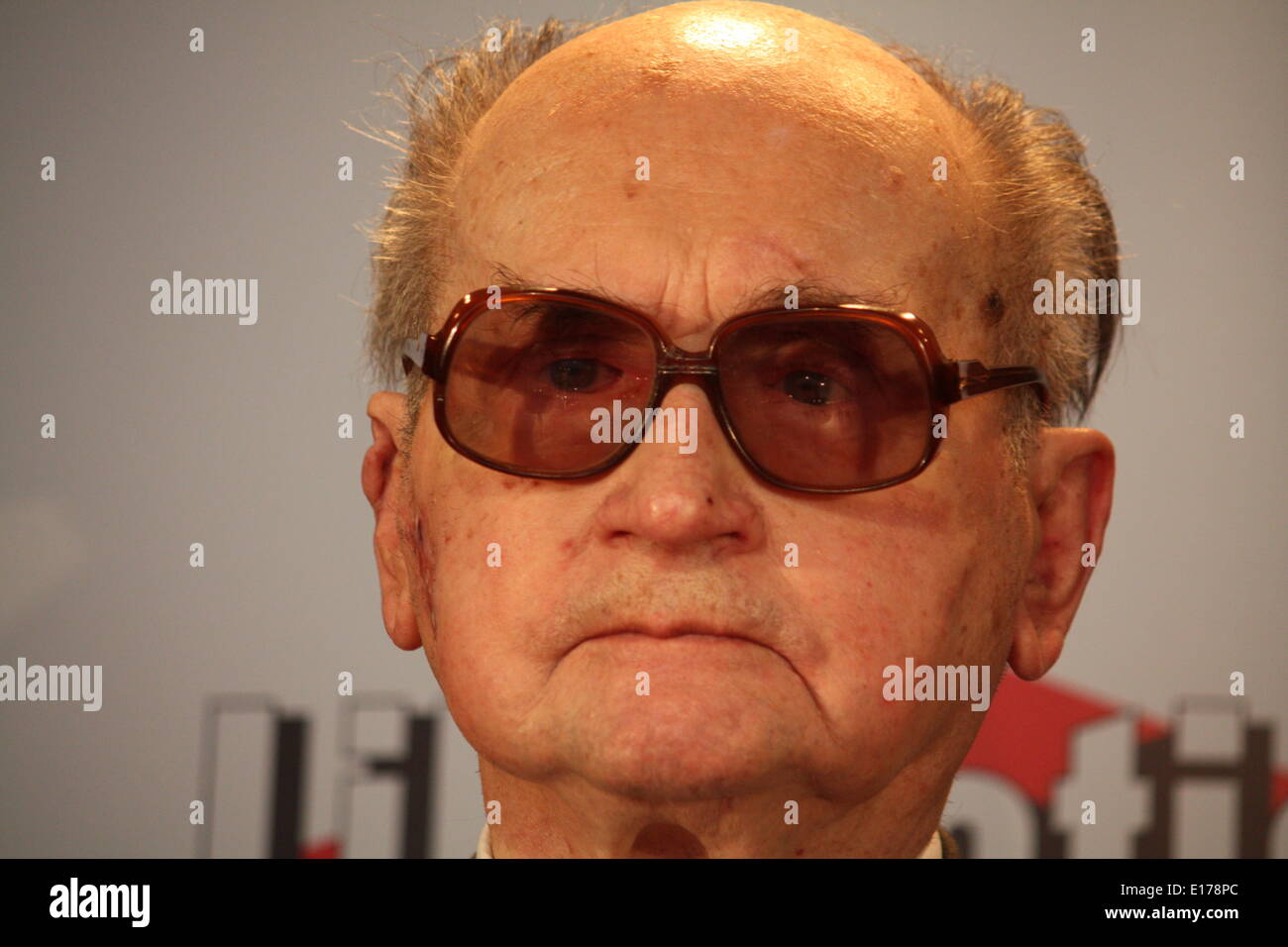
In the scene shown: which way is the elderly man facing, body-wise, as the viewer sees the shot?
toward the camera
